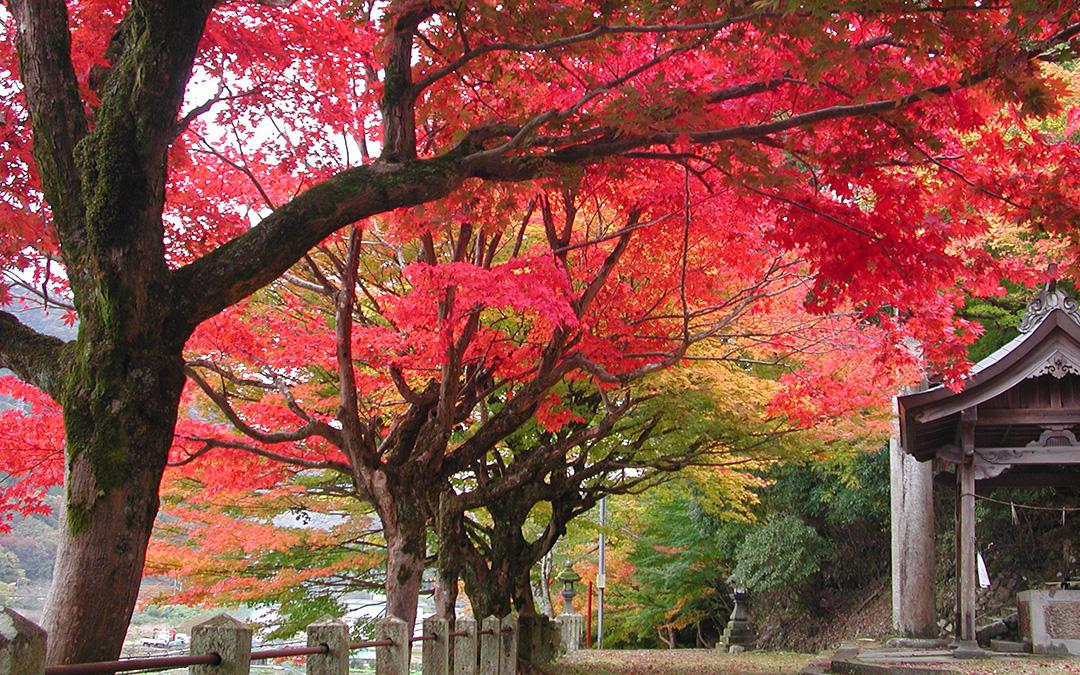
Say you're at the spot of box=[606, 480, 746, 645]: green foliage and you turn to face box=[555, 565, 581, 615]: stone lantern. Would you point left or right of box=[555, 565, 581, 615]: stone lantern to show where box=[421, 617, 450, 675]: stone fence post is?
left

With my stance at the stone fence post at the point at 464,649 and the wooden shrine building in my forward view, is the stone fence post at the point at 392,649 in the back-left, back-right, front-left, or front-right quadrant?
back-right

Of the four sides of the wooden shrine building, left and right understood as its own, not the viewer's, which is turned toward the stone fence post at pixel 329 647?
front

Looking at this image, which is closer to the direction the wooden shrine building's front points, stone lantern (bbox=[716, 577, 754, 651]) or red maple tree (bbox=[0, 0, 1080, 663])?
the red maple tree

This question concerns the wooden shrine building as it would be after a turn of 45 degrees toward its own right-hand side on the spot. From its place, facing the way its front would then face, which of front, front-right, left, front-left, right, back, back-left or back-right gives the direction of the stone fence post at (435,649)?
front

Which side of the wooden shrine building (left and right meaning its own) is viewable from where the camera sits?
front

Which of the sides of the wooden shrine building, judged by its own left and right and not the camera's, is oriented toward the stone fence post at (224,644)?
front
